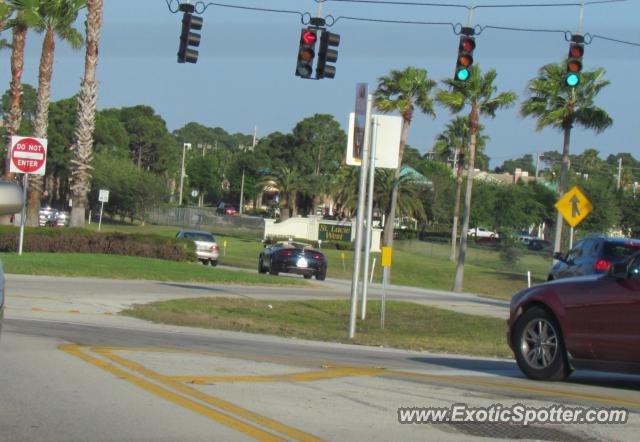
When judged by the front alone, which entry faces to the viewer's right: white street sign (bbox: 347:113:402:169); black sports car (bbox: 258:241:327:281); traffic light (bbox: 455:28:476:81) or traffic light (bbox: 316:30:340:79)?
traffic light (bbox: 316:30:340:79)

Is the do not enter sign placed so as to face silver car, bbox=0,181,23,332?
yes

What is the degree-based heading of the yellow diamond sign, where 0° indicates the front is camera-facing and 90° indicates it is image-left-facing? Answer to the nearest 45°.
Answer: approximately 0°

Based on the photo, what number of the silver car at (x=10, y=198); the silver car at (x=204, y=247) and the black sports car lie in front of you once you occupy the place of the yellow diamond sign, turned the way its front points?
1
